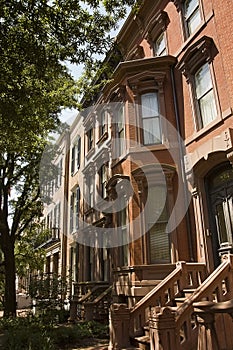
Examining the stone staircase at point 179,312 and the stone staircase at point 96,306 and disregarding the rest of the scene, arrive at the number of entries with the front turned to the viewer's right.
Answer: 0

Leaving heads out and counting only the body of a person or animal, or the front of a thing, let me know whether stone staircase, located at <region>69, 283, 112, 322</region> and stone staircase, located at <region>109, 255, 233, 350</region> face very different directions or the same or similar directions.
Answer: same or similar directions

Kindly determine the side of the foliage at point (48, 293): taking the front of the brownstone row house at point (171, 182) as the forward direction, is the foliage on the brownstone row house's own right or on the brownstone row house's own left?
on the brownstone row house's own right

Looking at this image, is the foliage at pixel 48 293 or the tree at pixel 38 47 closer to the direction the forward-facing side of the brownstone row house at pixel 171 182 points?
the tree

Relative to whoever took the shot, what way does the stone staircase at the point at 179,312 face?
facing the viewer and to the left of the viewer

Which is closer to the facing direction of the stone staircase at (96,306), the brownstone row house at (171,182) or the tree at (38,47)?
the tree

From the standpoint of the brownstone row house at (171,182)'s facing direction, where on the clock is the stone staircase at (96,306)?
The stone staircase is roughly at 3 o'clock from the brownstone row house.

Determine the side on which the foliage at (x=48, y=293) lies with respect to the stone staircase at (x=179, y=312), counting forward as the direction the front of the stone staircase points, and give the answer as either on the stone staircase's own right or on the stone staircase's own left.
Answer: on the stone staircase's own right

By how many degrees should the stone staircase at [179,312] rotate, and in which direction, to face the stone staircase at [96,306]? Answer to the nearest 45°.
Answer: approximately 90° to its right

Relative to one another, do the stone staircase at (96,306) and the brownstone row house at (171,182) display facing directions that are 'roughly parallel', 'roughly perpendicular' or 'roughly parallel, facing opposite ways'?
roughly parallel

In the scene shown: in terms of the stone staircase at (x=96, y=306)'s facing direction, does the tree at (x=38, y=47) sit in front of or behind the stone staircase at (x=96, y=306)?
in front

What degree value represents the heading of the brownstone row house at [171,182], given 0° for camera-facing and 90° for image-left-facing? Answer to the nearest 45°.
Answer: approximately 45°

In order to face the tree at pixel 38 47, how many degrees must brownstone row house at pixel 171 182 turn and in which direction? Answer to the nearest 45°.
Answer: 0° — it already faces it
